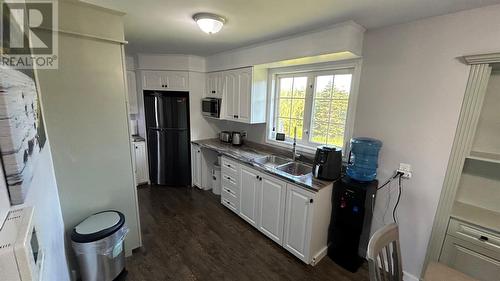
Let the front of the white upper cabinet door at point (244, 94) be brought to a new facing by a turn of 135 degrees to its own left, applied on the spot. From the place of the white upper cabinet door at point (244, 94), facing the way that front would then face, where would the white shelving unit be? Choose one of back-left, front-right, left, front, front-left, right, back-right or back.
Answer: front-right

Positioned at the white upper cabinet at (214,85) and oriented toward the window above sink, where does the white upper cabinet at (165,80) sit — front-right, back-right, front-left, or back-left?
back-right

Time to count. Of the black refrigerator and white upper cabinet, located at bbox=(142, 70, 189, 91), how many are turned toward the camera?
2

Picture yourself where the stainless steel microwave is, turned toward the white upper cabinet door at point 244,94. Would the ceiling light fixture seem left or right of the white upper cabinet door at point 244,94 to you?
right

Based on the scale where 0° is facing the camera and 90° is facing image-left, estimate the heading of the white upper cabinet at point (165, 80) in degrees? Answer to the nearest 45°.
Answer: approximately 0°

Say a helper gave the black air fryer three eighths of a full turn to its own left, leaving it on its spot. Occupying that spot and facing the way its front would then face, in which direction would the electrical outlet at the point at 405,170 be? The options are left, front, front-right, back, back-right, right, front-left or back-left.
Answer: front

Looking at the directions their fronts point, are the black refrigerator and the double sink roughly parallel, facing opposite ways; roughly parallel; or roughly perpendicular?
roughly perpendicular

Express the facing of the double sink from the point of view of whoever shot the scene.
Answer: facing the viewer and to the left of the viewer

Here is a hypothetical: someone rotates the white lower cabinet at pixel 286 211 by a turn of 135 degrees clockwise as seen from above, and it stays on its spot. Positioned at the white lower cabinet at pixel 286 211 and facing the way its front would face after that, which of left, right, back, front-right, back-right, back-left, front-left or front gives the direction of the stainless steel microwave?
front-left

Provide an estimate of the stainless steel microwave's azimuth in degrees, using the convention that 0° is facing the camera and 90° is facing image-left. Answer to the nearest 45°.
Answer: approximately 45°

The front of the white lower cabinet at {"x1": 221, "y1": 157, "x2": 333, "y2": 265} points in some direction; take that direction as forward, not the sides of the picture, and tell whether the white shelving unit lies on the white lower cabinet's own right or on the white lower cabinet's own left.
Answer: on the white lower cabinet's own left
